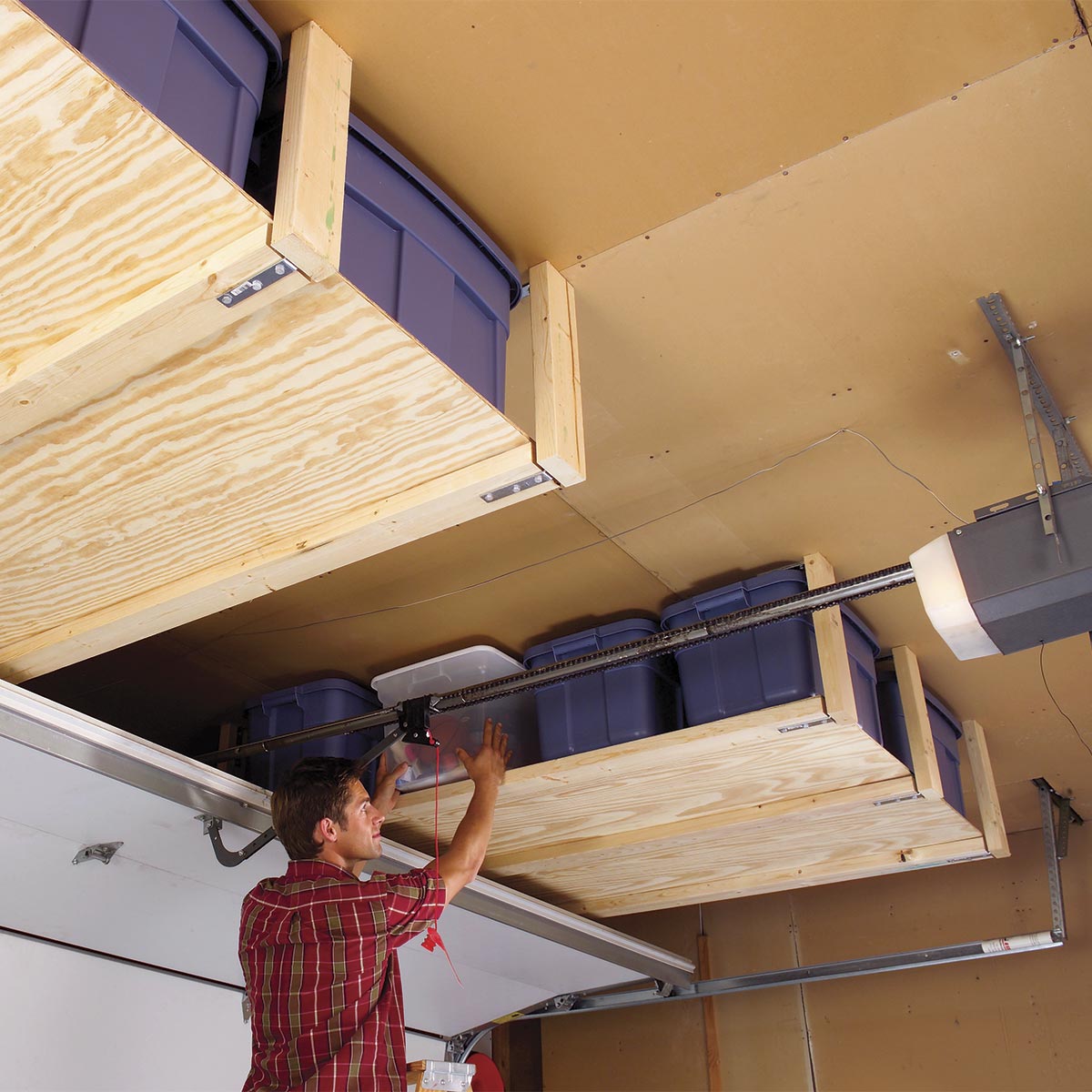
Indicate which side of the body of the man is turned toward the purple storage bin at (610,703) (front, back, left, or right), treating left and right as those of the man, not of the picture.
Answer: front

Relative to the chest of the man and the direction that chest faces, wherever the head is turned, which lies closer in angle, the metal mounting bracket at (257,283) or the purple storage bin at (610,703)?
the purple storage bin

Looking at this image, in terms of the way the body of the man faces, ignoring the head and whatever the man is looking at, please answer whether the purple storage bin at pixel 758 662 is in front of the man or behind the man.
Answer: in front

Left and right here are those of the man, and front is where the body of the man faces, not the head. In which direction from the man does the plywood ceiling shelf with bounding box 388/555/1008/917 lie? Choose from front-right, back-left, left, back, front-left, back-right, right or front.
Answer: front

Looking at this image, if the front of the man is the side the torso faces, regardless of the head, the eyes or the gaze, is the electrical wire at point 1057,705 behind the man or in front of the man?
in front

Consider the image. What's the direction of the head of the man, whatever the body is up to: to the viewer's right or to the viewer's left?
to the viewer's right

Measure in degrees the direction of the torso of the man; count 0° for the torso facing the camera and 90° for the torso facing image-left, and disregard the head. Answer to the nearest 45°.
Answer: approximately 225°

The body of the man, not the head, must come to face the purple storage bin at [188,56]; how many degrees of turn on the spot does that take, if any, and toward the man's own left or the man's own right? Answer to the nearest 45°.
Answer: approximately 135° to the man's own right

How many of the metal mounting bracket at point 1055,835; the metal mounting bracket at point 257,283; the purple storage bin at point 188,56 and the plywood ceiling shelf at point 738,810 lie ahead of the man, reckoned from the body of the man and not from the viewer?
2

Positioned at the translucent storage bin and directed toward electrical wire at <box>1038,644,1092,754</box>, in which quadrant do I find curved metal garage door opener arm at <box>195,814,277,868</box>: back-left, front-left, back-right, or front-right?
back-right

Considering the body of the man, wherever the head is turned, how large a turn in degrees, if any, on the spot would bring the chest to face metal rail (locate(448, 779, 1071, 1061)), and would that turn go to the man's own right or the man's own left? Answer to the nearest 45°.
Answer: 0° — they already face it

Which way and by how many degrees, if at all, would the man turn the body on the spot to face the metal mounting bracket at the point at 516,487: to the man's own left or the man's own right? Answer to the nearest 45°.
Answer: approximately 90° to the man's own right

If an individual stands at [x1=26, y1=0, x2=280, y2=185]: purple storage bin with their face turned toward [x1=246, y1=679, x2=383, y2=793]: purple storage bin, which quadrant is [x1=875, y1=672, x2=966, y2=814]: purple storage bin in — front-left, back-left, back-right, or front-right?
front-right

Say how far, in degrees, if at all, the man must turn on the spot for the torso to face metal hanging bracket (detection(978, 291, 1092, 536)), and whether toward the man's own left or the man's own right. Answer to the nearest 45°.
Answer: approximately 90° to the man's own right

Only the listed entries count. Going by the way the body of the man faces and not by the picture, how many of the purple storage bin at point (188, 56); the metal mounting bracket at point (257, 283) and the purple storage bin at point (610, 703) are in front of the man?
1
